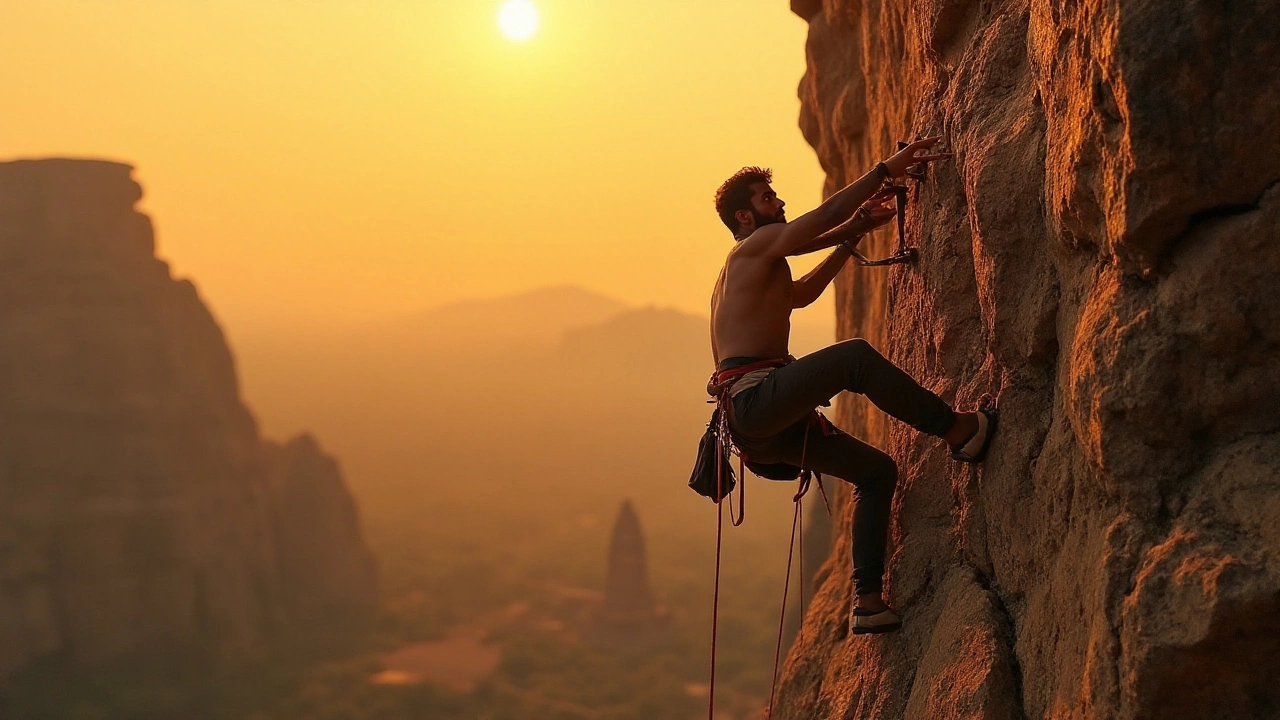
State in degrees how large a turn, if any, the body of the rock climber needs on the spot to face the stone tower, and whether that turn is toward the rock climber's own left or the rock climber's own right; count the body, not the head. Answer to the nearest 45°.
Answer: approximately 90° to the rock climber's own left

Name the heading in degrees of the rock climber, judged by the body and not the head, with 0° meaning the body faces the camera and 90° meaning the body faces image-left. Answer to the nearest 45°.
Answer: approximately 270°

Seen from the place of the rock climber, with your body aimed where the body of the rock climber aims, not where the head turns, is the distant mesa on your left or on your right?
on your left

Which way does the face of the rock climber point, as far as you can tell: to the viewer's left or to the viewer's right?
to the viewer's right

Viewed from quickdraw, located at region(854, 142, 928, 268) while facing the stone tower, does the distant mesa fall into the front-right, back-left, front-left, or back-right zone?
front-left
